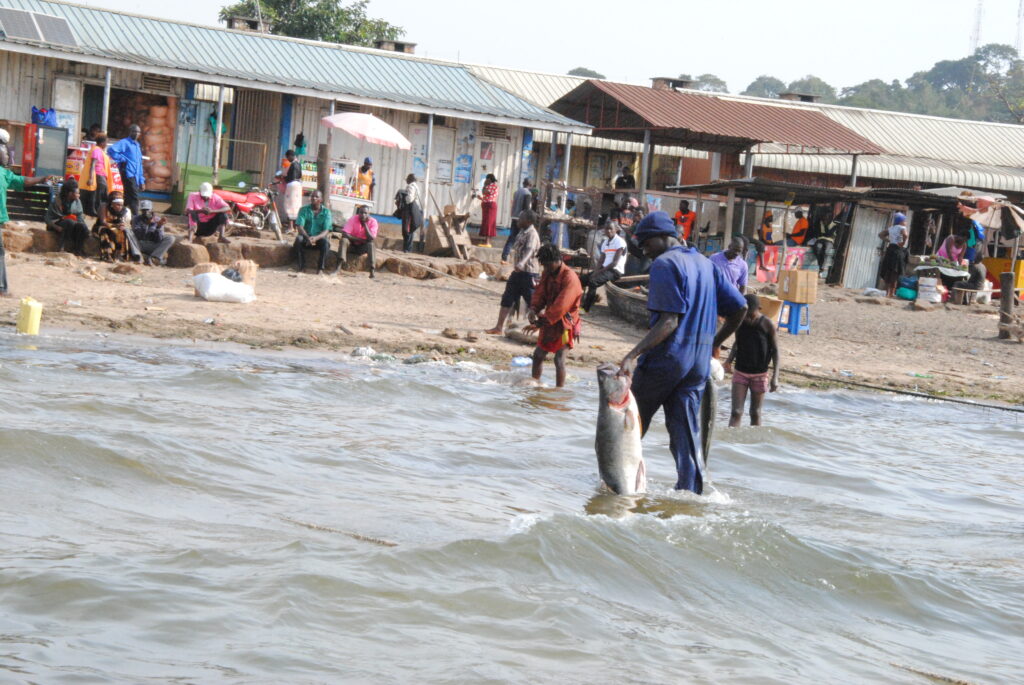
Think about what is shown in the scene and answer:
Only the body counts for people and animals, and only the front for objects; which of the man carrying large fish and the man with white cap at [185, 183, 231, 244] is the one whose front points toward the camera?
the man with white cap

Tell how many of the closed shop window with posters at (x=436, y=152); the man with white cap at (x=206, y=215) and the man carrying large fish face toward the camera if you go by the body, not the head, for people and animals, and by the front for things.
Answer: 2

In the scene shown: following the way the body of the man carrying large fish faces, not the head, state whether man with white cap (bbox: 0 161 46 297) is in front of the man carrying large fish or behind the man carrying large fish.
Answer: in front

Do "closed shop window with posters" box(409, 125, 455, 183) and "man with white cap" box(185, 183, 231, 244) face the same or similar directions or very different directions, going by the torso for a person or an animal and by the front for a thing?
same or similar directions

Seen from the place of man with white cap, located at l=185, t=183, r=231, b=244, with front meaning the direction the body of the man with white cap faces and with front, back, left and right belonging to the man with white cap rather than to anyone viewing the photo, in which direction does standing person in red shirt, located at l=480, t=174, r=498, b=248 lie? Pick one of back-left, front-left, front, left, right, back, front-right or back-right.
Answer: back-left

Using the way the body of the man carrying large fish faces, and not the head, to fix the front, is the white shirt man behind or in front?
in front

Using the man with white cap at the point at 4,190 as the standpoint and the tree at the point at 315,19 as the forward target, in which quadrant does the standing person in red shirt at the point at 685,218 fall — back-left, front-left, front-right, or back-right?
front-right

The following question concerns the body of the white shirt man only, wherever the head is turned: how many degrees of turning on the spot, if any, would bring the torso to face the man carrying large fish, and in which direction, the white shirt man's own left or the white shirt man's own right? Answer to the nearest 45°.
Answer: approximately 45° to the white shirt man's own left

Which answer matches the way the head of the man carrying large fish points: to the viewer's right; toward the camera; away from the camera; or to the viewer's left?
to the viewer's left

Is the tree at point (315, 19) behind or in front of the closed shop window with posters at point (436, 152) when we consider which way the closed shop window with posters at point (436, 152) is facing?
behind

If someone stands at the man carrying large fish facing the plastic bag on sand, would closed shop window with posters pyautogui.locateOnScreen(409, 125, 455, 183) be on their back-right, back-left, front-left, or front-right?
front-right

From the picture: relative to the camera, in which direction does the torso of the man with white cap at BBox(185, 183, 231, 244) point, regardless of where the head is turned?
toward the camera

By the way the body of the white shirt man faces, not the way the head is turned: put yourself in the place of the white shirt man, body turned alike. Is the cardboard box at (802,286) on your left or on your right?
on your left

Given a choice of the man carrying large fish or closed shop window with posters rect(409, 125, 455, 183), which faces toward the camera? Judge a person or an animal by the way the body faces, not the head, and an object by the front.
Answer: the closed shop window with posters

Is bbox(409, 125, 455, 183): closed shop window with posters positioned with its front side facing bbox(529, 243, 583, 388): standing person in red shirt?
yes

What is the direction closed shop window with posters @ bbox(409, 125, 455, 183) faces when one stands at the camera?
facing the viewer

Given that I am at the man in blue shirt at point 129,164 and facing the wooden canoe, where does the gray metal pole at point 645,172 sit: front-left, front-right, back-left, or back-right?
front-left
